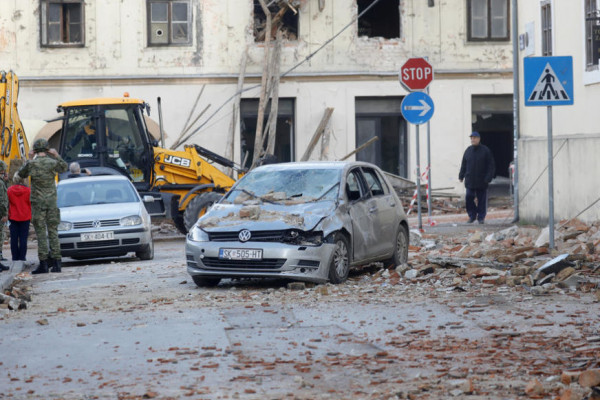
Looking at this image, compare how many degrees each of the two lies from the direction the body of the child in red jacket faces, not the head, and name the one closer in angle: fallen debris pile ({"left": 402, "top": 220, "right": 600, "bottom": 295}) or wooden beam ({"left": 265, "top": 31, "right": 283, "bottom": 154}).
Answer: the wooden beam

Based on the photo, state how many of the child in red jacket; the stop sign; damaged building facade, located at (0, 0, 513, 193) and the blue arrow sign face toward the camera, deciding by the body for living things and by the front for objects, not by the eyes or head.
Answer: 3

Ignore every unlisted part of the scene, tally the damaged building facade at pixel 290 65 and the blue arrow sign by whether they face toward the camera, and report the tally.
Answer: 2

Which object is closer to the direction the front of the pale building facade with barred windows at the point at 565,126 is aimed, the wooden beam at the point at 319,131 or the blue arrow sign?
the blue arrow sign

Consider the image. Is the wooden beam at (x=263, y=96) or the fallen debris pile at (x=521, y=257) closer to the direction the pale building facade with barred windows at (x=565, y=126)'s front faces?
the fallen debris pile

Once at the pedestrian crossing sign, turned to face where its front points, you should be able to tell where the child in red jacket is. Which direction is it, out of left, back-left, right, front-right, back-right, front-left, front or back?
right

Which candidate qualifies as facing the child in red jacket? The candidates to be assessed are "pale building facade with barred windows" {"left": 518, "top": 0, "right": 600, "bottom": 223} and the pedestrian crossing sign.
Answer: the pale building facade with barred windows

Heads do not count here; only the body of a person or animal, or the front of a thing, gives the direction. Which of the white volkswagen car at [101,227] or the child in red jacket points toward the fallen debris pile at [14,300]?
the white volkswagen car

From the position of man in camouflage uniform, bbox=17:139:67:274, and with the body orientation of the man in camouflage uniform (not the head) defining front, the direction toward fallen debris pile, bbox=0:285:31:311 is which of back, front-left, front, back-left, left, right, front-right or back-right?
back

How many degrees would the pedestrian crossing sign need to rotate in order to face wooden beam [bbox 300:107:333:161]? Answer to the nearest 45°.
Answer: approximately 180°

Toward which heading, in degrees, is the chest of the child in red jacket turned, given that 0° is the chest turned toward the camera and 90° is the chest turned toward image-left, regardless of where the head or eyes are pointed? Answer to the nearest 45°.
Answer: approximately 180°
